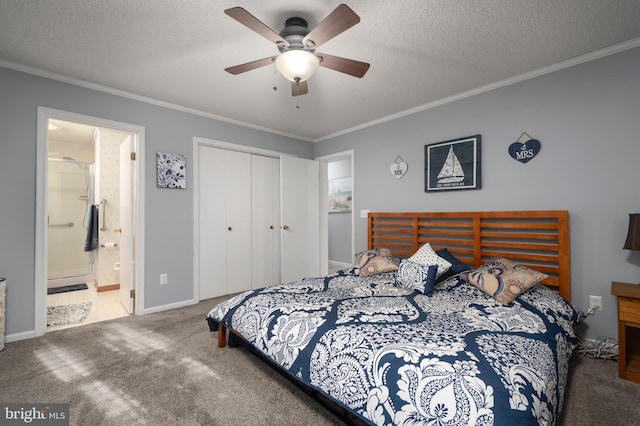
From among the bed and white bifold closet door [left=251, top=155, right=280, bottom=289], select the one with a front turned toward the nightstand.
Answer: the white bifold closet door

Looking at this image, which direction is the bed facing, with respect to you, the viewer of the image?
facing the viewer and to the left of the viewer

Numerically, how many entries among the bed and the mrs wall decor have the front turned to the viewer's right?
0

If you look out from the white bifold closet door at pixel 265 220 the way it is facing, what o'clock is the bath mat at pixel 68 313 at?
The bath mat is roughly at 4 o'clock from the white bifold closet door.

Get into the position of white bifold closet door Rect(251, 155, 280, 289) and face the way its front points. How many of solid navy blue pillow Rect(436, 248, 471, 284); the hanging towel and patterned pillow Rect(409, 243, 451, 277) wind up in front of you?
2

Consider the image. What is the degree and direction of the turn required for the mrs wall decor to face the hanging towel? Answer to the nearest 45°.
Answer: approximately 90° to its right

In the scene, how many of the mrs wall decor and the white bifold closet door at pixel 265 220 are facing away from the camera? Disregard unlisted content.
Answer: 0

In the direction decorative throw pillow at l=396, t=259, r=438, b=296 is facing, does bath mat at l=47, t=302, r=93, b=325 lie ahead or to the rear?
ahead

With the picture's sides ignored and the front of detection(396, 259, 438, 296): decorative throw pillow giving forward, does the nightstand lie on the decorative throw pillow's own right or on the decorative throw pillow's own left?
on the decorative throw pillow's own left

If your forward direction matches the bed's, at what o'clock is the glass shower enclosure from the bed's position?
The glass shower enclosure is roughly at 2 o'clock from the bed.

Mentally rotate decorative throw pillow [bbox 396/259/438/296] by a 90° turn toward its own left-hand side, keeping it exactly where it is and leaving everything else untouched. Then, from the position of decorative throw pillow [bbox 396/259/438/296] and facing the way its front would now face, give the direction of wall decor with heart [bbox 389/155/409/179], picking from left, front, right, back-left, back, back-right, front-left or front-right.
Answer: back-left

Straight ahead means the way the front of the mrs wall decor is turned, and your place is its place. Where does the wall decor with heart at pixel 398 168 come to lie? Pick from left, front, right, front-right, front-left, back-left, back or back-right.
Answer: right

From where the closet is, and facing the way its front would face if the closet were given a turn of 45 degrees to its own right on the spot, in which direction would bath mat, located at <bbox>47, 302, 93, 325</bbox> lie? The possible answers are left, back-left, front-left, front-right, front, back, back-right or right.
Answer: right

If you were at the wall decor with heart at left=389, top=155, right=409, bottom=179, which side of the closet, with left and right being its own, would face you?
front

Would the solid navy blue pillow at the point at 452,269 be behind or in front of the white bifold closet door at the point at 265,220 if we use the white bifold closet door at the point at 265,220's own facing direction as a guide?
in front

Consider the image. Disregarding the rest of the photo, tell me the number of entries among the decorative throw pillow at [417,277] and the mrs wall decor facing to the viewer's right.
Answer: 0

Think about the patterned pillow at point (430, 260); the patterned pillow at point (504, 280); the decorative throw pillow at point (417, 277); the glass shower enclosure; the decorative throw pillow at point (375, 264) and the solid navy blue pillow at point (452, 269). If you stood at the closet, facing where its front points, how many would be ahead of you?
5

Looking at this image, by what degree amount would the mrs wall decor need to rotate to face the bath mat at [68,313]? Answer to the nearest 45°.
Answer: approximately 45° to its right
